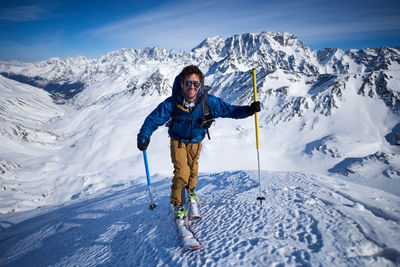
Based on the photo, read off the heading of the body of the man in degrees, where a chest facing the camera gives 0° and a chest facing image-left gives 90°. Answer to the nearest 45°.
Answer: approximately 0°
